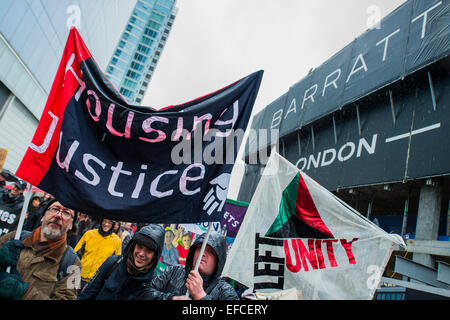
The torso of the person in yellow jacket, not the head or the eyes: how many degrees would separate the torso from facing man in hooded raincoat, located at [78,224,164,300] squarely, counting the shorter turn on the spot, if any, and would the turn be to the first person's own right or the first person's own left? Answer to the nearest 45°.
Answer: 0° — they already face them

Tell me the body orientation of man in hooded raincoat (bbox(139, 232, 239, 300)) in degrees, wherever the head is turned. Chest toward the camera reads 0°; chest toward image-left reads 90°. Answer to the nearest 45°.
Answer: approximately 45°

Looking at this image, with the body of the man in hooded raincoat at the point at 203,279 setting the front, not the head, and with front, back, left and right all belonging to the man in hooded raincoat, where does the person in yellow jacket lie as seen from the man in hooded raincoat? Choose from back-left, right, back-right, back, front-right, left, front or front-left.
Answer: right

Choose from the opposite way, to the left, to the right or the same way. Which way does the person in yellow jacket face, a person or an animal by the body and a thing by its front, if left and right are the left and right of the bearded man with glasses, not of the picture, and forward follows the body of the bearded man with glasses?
the same way

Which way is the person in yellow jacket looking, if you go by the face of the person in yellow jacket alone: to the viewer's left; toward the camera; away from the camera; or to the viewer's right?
toward the camera

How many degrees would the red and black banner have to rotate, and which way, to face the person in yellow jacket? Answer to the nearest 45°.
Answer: approximately 180°

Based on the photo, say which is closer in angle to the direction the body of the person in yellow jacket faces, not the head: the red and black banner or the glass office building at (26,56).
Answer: the red and black banner

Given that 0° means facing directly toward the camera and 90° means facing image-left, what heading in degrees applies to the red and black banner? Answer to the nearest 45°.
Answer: approximately 0°

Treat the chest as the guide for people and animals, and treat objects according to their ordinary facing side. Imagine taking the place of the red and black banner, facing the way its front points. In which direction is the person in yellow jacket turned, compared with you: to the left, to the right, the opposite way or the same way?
the same way

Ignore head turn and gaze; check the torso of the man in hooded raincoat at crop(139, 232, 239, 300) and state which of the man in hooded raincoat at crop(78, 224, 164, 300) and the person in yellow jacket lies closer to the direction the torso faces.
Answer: the man in hooded raincoat

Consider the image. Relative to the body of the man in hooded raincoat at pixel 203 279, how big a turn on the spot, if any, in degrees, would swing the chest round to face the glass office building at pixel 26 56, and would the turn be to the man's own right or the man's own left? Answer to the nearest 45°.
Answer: approximately 90° to the man's own right

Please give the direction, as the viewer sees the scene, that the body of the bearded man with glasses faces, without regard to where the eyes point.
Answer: toward the camera

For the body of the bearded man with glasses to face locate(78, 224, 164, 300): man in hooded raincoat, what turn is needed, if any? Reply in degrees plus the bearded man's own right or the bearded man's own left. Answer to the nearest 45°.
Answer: approximately 45° to the bearded man's own left

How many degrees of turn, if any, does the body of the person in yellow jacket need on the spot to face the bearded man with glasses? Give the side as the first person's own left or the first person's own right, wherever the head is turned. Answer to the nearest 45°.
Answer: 0° — they already face them

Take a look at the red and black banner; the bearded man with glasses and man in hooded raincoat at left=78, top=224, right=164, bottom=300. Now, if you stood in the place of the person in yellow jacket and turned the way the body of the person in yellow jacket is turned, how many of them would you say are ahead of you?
3

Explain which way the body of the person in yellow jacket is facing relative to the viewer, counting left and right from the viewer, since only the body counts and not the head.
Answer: facing the viewer

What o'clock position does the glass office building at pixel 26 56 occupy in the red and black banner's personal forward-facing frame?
The glass office building is roughly at 5 o'clock from the red and black banner.
